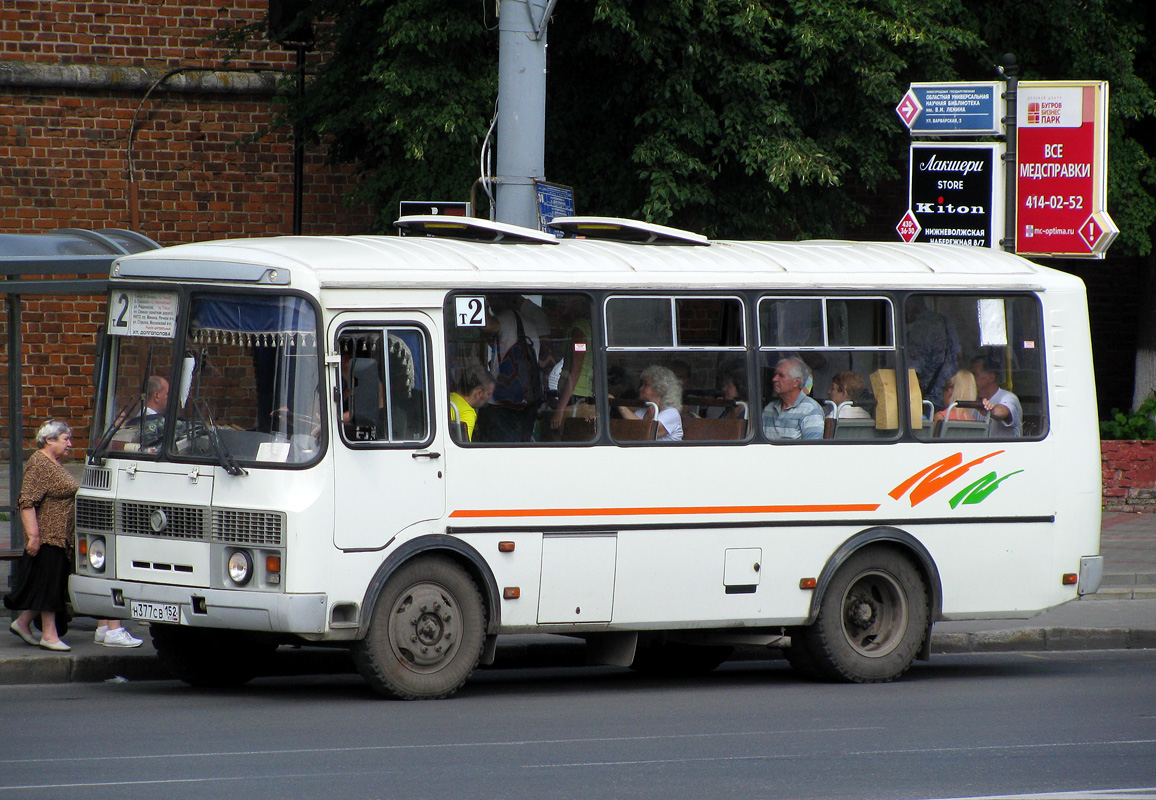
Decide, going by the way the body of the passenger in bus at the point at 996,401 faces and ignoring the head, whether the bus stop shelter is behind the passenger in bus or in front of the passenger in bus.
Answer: in front

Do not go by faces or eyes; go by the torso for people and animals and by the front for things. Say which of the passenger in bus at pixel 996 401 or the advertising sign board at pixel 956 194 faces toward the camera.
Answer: the advertising sign board

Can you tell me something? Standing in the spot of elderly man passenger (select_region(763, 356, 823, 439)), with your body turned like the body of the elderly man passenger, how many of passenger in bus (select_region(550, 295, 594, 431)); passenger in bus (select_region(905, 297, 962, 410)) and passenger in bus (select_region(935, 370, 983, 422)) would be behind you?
2

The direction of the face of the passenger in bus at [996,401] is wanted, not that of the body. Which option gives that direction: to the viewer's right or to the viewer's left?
to the viewer's left

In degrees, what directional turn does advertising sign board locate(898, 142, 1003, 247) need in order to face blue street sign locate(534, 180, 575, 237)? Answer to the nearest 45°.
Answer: approximately 45° to its right

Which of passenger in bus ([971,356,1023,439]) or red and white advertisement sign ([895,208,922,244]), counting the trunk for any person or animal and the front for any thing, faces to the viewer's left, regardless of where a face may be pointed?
the passenger in bus

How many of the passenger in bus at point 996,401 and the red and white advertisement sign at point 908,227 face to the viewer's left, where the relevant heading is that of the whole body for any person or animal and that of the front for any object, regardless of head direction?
1

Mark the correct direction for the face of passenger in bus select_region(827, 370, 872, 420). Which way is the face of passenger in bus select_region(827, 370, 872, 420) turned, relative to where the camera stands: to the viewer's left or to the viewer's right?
to the viewer's left

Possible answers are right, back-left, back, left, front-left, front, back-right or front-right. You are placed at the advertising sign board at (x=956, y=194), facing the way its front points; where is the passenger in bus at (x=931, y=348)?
front

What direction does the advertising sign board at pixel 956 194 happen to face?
toward the camera

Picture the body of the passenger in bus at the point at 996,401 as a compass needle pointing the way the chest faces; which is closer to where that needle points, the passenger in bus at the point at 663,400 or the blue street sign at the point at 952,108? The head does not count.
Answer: the passenger in bus

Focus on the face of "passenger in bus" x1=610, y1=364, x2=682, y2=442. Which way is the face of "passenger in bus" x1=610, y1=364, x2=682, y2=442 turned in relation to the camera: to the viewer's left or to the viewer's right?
to the viewer's left

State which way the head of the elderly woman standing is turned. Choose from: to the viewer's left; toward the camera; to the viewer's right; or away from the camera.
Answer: to the viewer's right

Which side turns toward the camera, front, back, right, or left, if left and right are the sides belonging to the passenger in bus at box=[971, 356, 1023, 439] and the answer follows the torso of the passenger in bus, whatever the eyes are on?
left

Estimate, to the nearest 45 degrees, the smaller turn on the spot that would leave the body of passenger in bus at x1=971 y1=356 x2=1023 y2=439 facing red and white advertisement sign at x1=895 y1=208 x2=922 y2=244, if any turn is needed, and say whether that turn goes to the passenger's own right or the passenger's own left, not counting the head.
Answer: approximately 90° to the passenger's own right
